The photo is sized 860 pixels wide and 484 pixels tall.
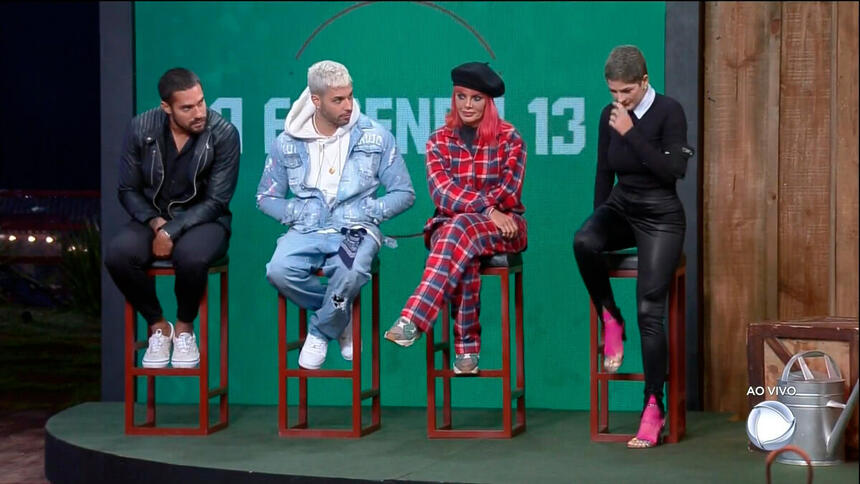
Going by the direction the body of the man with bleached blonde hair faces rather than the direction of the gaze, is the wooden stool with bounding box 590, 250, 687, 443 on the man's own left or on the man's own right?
on the man's own left

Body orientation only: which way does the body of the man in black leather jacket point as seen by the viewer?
toward the camera

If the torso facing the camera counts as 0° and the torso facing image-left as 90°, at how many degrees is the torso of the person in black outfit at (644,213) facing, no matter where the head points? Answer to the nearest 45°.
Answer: approximately 45°

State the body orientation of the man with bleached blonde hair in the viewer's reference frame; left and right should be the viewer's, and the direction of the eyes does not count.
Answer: facing the viewer

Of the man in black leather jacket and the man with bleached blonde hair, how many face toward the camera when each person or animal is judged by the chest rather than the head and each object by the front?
2

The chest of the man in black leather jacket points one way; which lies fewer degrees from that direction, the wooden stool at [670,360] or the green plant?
the wooden stool

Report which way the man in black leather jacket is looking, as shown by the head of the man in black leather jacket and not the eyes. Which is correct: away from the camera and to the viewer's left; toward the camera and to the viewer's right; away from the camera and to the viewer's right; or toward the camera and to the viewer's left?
toward the camera and to the viewer's right
